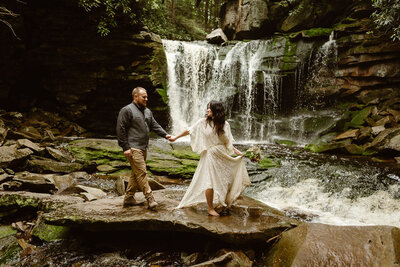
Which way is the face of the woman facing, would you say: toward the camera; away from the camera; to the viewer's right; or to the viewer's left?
to the viewer's left

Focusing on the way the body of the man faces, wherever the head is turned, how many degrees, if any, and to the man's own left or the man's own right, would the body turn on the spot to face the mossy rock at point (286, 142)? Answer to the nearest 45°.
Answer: approximately 90° to the man's own left

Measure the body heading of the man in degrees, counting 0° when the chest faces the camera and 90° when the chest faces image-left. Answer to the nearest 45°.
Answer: approximately 315°

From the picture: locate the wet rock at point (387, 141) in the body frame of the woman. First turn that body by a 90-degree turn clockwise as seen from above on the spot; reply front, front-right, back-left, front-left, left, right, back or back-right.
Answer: back-right

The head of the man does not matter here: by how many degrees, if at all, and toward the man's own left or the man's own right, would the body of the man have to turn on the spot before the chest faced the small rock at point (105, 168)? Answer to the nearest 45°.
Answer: approximately 135° to the man's own left

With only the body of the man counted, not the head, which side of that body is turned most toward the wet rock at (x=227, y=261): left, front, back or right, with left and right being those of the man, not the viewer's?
front
